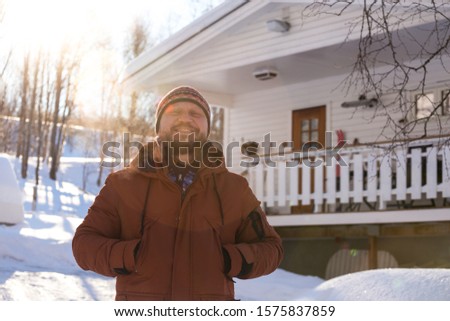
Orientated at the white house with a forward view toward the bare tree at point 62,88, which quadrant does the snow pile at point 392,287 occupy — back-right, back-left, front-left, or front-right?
back-left

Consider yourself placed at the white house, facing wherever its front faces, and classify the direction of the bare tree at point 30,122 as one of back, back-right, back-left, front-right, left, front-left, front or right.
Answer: back-right

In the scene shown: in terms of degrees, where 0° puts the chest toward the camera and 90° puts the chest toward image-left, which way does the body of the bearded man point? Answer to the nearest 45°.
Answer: approximately 0°

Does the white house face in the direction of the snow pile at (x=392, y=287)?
yes

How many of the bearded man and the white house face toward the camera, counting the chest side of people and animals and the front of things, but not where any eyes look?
2

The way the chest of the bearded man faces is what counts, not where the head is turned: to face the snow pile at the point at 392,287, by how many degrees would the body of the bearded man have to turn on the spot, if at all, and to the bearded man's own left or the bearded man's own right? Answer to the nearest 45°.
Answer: approximately 135° to the bearded man's own left

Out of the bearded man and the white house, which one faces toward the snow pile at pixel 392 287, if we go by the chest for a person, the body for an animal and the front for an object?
the white house

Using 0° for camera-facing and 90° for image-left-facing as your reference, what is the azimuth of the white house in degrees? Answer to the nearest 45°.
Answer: approximately 0°

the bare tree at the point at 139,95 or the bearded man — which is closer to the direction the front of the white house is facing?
the bearded man

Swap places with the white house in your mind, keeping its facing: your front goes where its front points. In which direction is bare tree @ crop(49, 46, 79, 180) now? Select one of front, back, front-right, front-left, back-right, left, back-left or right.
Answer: back-right

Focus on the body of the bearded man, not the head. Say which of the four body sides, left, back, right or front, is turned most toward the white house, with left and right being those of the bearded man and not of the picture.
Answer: back
